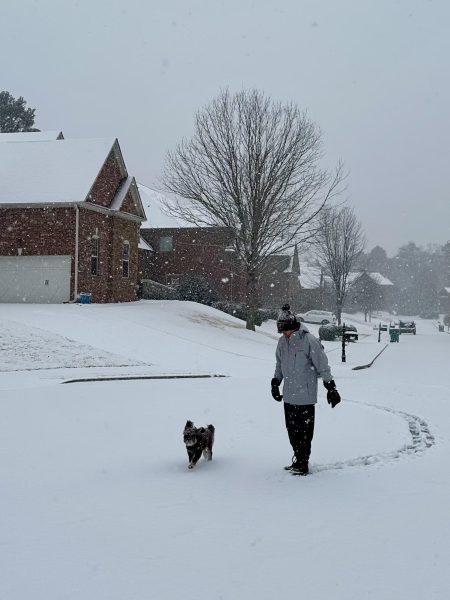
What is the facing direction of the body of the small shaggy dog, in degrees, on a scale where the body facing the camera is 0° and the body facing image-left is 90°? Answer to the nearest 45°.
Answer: approximately 45°

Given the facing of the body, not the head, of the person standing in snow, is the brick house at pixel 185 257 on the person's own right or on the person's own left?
on the person's own right

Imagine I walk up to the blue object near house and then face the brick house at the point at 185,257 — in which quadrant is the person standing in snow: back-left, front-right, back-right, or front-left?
back-right

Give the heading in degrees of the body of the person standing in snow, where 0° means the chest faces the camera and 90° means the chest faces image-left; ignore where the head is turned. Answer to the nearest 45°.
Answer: approximately 45°

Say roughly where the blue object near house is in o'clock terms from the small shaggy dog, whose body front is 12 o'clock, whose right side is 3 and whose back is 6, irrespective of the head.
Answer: The blue object near house is roughly at 4 o'clock from the small shaggy dog.

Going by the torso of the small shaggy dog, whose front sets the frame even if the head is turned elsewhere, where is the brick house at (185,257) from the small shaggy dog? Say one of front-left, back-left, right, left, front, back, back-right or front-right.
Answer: back-right

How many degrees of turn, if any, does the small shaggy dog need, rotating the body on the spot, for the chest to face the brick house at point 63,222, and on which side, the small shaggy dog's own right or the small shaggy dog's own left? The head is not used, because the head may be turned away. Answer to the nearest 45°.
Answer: approximately 135° to the small shaggy dog's own right
